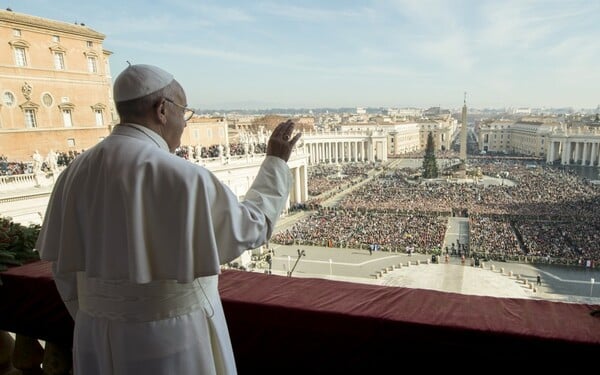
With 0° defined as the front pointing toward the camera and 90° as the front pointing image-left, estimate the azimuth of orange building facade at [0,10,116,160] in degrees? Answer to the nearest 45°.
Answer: approximately 315°

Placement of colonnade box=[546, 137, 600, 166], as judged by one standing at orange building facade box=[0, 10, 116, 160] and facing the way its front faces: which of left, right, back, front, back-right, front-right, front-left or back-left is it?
front-left
